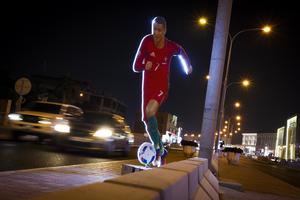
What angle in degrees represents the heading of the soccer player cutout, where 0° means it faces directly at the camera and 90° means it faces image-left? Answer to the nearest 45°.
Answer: approximately 0°

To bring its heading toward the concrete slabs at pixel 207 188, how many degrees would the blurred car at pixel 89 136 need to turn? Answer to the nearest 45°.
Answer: approximately 45° to its left

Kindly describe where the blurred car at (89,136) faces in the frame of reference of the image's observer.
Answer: facing the viewer and to the left of the viewer

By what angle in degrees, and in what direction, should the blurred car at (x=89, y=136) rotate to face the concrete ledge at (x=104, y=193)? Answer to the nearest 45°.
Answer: approximately 45° to its left

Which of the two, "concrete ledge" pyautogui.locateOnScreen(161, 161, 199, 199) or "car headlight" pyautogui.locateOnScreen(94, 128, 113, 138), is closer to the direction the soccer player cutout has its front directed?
the concrete ledge

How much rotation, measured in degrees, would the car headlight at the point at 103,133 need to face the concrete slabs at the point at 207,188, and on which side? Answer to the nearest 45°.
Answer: approximately 45° to its left

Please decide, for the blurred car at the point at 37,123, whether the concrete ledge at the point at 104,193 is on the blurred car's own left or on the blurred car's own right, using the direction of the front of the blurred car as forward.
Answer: on the blurred car's own left

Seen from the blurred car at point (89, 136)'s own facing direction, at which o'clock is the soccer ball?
The soccer ball is roughly at 10 o'clock from the blurred car.

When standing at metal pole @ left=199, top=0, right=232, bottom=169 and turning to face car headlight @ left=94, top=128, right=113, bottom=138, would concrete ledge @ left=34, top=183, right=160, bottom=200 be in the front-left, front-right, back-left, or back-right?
back-left

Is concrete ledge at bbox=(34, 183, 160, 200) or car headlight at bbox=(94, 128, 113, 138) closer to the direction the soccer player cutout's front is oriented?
the concrete ledge

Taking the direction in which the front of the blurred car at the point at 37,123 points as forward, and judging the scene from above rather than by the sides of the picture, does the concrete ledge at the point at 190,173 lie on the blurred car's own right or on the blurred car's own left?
on the blurred car's own left

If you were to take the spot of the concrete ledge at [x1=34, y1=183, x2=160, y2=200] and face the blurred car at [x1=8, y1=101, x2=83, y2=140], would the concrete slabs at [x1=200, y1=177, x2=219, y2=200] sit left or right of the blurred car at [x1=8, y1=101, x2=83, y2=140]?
right

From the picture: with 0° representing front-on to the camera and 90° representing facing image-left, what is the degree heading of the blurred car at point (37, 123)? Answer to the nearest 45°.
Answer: approximately 45°
